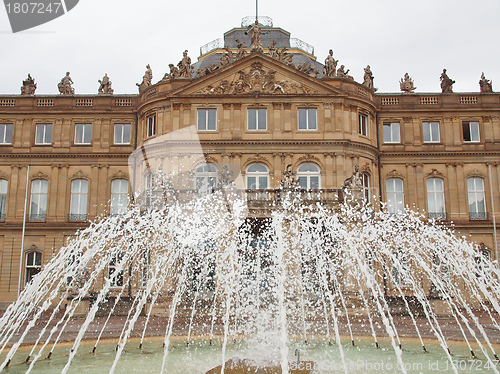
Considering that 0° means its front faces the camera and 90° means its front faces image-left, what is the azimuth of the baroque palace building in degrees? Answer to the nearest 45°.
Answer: approximately 0°
